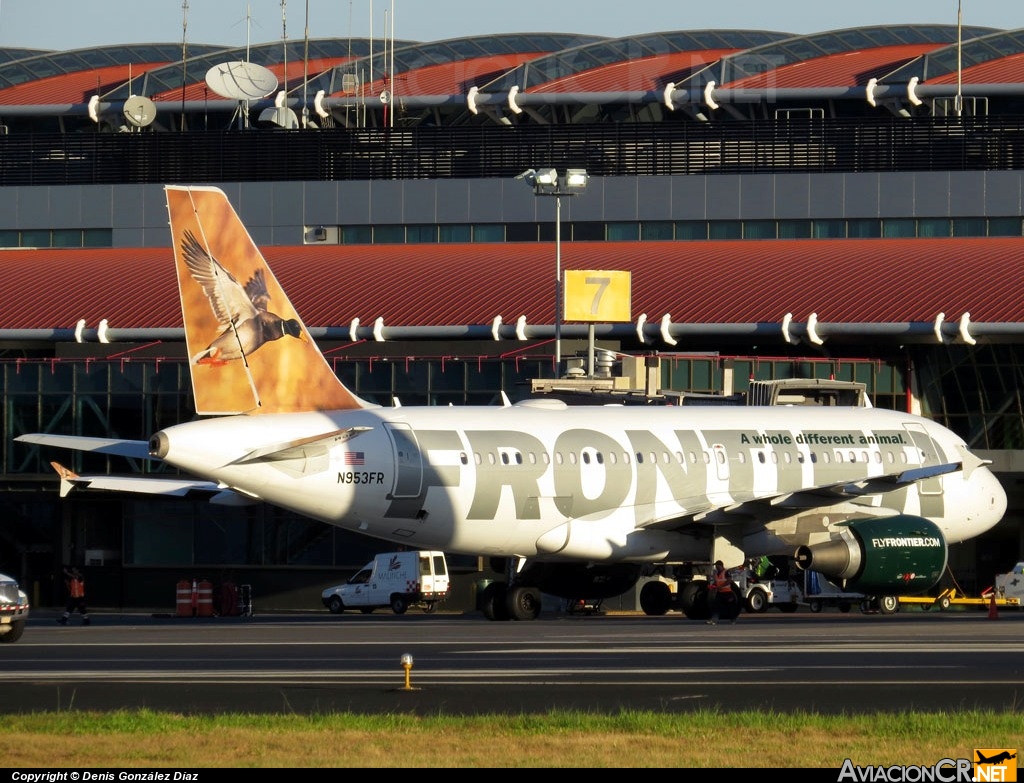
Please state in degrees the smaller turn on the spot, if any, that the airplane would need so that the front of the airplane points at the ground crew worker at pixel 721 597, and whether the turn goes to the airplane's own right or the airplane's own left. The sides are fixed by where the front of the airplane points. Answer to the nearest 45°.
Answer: approximately 45° to the airplane's own right

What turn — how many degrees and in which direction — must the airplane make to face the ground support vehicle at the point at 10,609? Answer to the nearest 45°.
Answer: approximately 180°

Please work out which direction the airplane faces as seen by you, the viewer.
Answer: facing away from the viewer and to the right of the viewer
